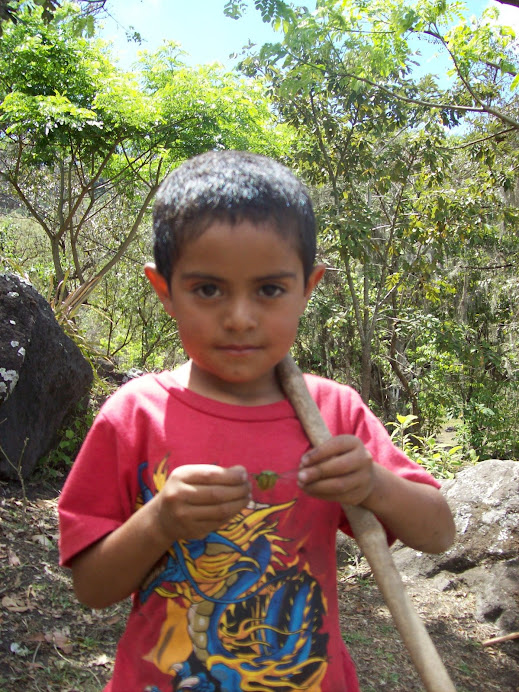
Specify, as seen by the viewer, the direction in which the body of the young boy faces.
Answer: toward the camera

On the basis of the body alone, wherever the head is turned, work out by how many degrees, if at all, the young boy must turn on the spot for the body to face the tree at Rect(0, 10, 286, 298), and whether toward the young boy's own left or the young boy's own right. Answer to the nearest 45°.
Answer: approximately 180°

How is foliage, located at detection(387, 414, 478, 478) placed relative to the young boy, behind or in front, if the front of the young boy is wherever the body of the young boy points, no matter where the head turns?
behind

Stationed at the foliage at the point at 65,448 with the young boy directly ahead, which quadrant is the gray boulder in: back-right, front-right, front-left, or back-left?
front-left

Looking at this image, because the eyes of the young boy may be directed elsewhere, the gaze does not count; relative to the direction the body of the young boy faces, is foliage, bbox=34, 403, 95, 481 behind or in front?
behind

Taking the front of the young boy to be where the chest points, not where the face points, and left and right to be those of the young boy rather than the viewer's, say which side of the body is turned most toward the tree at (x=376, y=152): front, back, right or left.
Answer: back
